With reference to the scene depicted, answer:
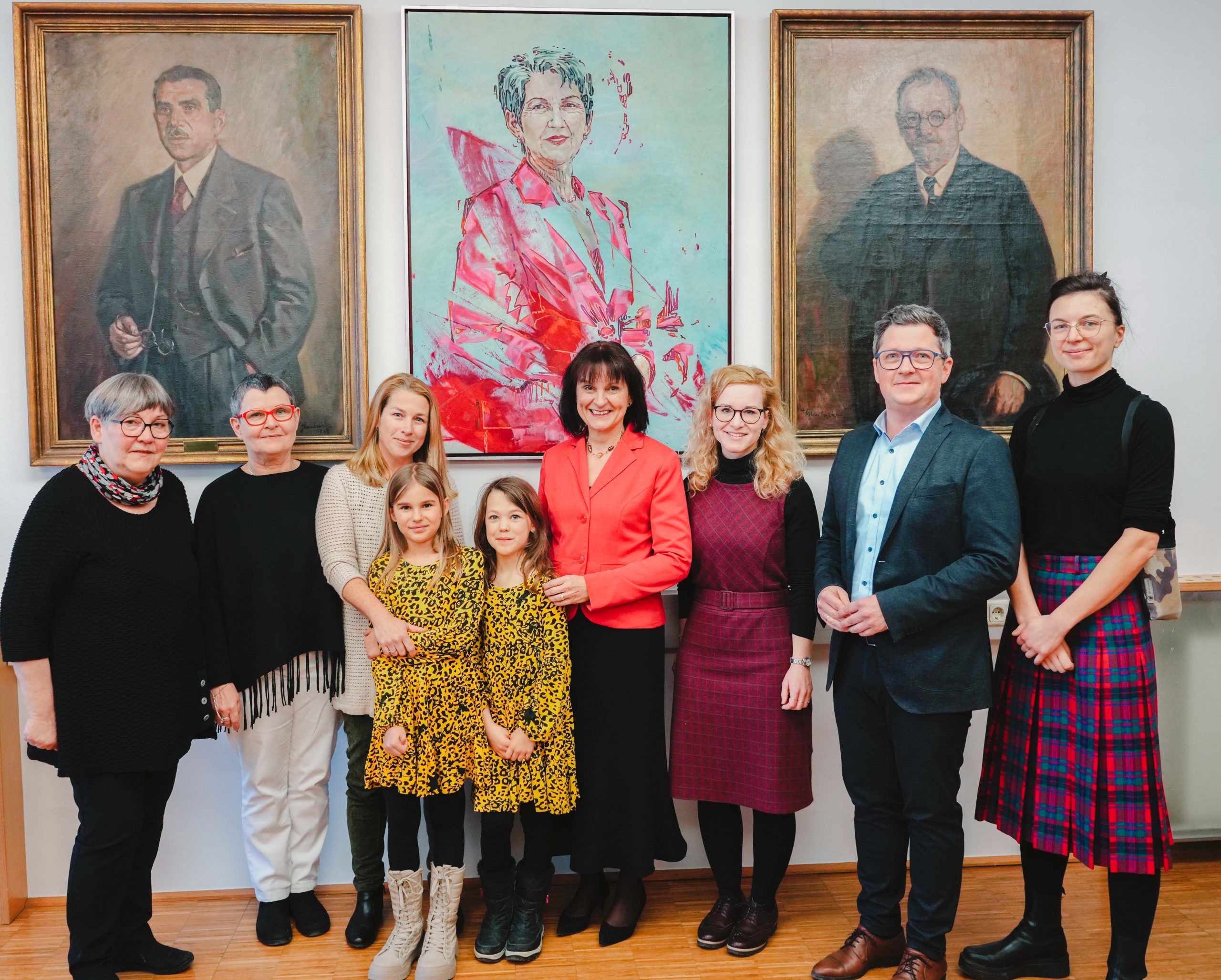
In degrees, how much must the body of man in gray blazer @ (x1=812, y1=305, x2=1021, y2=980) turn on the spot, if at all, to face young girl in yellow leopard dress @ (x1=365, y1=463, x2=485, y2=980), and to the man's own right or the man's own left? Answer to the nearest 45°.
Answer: approximately 45° to the man's own right

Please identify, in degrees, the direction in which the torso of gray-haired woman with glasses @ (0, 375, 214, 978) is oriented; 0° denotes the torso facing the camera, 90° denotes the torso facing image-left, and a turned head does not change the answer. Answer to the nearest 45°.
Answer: approximately 315°

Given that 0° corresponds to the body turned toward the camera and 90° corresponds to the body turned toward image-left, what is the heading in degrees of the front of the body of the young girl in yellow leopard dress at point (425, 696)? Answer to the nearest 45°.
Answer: approximately 0°

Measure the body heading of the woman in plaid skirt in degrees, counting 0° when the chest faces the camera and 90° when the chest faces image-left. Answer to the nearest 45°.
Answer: approximately 45°

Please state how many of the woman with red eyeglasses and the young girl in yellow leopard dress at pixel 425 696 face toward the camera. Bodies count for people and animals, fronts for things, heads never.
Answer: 2
